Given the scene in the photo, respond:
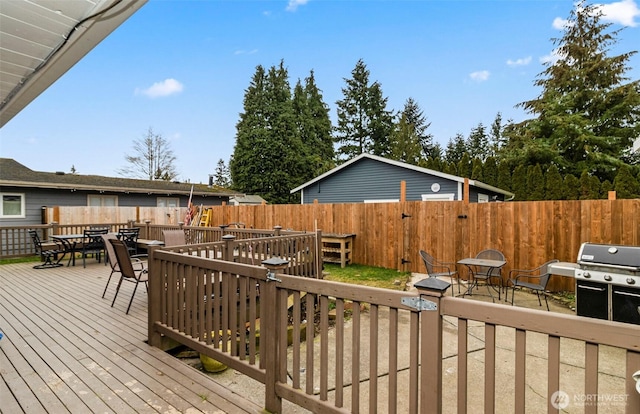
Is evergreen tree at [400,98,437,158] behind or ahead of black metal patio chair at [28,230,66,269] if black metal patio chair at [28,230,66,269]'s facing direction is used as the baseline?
ahead

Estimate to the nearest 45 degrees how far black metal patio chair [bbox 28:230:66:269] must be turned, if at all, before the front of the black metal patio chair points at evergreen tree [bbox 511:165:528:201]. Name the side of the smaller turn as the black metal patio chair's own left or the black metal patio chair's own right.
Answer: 0° — it already faces it

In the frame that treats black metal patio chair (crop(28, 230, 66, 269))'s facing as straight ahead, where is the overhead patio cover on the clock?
The overhead patio cover is roughly at 3 o'clock from the black metal patio chair.

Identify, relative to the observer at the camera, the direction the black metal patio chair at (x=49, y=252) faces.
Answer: facing to the right of the viewer

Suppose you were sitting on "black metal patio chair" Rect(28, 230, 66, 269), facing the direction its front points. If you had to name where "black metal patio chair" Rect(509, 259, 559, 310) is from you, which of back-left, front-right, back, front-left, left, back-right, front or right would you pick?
front-right

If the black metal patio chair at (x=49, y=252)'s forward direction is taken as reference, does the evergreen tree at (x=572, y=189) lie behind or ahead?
ahead

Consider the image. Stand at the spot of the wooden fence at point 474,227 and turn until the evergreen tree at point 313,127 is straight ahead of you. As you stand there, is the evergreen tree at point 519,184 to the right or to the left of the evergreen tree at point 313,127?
right

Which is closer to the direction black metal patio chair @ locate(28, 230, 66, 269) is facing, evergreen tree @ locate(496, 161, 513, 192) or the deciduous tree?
the evergreen tree
